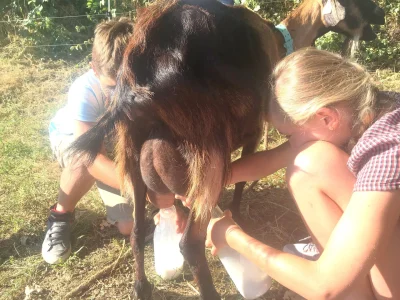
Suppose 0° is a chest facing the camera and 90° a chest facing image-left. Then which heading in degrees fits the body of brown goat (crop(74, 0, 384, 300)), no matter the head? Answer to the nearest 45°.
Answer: approximately 225°
